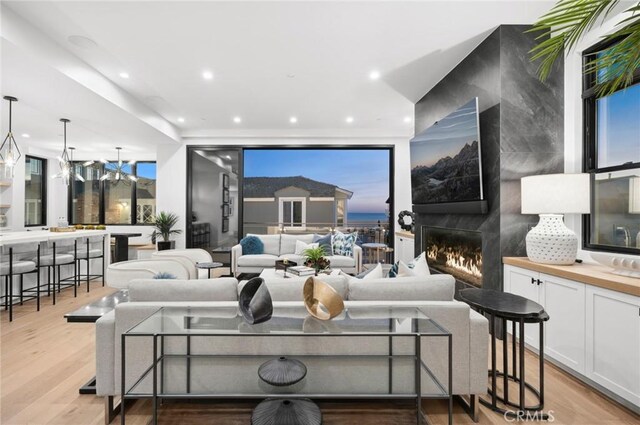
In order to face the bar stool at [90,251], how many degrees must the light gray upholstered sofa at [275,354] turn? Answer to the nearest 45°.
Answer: approximately 45° to its left

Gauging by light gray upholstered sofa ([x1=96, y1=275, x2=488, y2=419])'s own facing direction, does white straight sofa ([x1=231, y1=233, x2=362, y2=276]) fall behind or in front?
in front

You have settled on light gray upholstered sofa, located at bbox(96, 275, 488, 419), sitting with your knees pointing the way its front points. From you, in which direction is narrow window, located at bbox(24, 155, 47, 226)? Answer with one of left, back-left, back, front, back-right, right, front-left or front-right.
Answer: front-left

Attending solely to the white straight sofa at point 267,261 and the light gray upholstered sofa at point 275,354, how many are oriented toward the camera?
1

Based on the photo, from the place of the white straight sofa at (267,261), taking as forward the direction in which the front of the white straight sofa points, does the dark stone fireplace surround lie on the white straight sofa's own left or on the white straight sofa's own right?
on the white straight sofa's own left

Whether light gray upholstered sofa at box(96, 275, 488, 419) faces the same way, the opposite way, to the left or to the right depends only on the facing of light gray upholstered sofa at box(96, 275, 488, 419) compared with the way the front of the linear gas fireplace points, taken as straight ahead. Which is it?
to the right

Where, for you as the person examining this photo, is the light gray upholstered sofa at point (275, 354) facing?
facing away from the viewer

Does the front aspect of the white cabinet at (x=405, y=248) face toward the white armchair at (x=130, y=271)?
yes

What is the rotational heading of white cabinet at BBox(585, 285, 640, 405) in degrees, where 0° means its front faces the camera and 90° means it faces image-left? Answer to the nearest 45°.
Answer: approximately 45°

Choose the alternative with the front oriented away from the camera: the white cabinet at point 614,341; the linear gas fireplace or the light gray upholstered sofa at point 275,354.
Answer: the light gray upholstered sofa

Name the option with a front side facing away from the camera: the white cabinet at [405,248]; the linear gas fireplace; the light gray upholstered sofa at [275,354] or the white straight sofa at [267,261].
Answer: the light gray upholstered sofa at [275,354]

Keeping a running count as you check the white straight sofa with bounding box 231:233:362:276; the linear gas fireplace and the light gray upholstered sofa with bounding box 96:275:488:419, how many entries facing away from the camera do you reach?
1

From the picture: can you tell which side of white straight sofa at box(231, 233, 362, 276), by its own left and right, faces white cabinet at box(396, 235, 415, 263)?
left

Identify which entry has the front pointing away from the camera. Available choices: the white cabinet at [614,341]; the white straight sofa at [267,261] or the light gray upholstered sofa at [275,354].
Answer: the light gray upholstered sofa at [275,354]

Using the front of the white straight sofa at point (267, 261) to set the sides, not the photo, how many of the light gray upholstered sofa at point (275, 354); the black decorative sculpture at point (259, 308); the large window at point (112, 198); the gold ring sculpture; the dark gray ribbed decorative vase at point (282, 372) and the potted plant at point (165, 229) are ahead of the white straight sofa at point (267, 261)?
4

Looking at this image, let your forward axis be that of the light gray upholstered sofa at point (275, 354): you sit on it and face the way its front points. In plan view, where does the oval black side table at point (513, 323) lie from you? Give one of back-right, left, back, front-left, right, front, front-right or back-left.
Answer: right

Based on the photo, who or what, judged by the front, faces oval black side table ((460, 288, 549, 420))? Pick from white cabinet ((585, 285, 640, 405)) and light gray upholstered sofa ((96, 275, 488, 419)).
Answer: the white cabinet

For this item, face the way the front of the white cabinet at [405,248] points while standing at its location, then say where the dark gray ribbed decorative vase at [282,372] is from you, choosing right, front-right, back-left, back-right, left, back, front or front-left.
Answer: front-left
